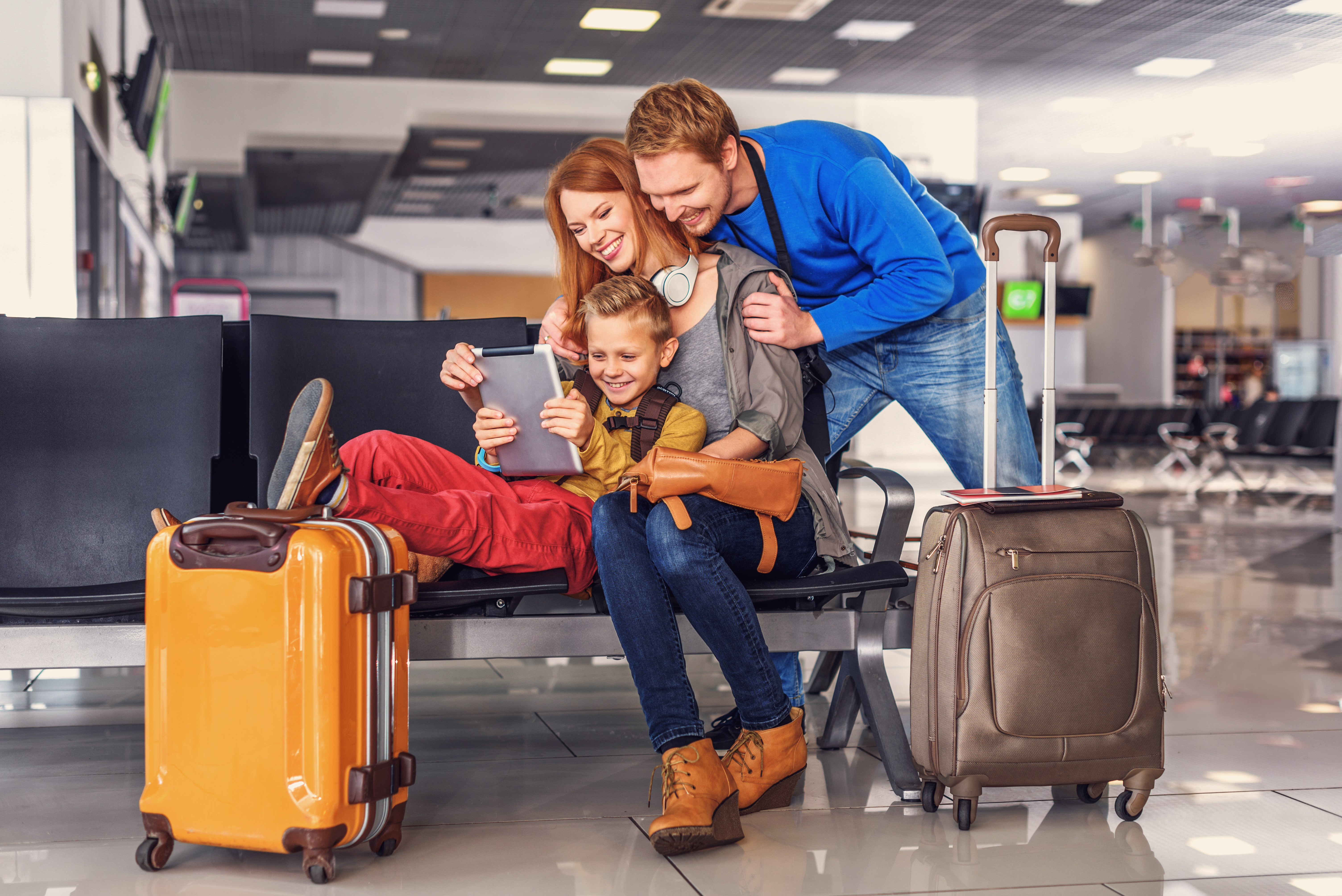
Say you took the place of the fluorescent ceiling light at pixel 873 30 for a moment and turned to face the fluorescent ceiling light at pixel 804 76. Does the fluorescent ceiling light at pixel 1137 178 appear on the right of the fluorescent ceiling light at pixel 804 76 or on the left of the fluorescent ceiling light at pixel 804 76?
right

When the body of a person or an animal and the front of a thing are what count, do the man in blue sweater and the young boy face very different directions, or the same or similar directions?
same or similar directions

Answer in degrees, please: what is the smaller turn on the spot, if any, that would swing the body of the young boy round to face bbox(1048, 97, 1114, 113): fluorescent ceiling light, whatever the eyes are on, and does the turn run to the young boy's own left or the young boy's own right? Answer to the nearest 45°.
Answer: approximately 180°

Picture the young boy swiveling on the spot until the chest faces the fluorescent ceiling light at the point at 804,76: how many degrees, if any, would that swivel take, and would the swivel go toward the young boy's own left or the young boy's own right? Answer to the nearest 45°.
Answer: approximately 135° to the young boy's own right

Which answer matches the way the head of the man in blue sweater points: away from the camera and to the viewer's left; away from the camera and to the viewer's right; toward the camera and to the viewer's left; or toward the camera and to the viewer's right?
toward the camera and to the viewer's left

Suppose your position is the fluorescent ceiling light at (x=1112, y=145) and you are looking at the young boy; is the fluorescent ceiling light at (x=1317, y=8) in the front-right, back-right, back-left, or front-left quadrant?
front-left

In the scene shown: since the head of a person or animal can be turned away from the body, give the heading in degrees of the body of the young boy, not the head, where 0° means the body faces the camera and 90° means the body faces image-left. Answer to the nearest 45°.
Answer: approximately 45°

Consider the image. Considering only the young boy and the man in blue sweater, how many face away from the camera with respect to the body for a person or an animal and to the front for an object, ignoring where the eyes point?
0

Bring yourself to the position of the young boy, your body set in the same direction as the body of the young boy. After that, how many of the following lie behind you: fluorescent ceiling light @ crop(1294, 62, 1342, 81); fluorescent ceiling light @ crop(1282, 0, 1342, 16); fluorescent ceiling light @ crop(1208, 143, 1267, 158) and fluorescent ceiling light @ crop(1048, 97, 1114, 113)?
4

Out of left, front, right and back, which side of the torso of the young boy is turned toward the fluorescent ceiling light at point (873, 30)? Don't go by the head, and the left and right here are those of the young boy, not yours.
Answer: back

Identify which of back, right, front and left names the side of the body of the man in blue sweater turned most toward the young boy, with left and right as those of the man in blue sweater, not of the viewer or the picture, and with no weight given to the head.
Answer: front

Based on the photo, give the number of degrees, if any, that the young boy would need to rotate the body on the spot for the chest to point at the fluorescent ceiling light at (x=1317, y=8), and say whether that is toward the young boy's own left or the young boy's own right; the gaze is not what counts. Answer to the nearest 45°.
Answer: approximately 180°

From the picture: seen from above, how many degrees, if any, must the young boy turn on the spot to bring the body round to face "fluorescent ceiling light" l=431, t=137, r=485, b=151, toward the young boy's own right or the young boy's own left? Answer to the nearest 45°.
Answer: approximately 135° to the young boy's own right

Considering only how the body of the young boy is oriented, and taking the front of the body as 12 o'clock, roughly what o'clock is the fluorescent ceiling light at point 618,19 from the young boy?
The fluorescent ceiling light is roughly at 5 o'clock from the young boy.

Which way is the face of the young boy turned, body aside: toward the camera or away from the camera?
toward the camera

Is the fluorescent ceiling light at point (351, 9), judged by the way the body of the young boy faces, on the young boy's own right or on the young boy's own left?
on the young boy's own right
